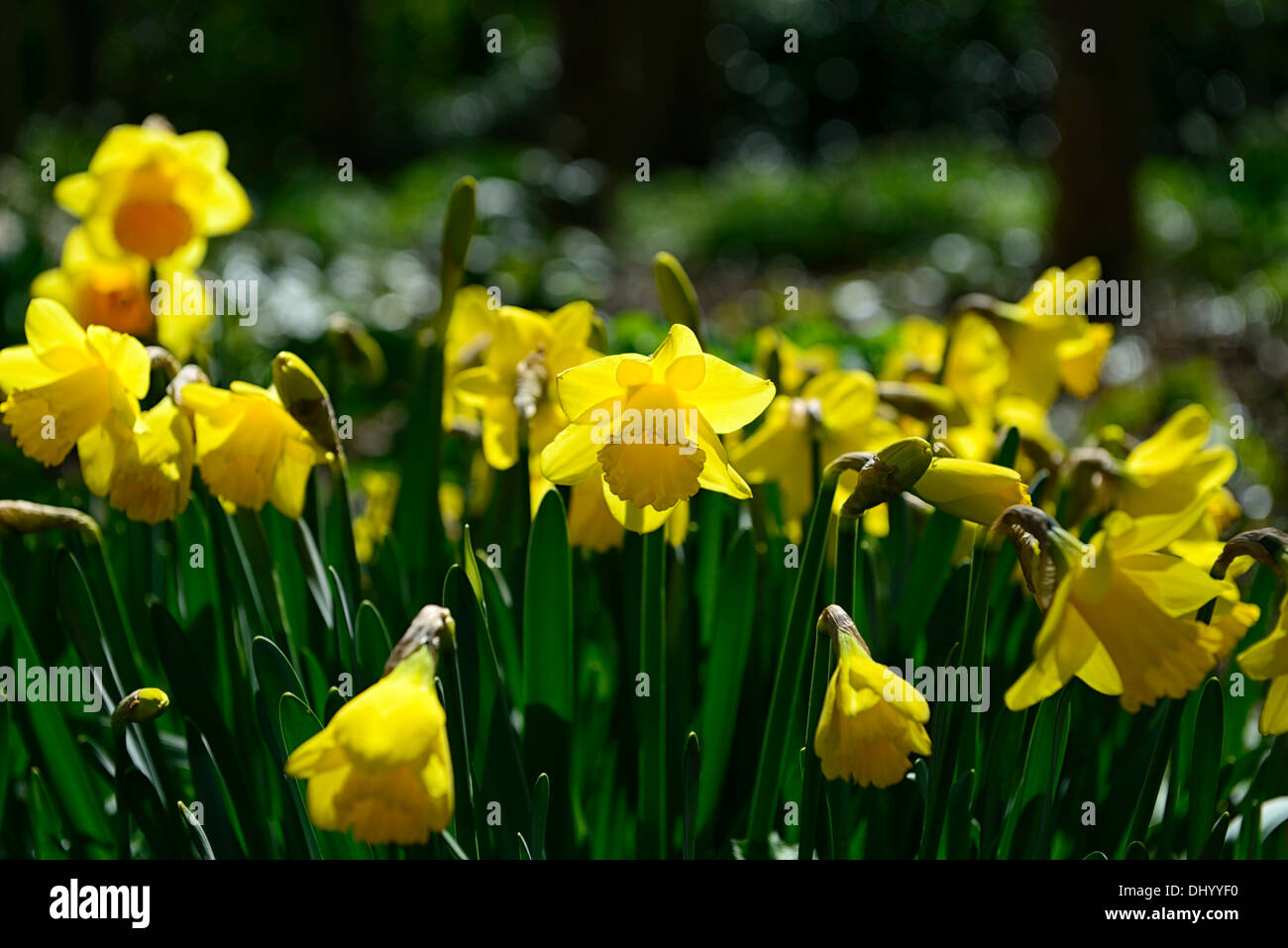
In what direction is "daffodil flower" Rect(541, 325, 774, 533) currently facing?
toward the camera

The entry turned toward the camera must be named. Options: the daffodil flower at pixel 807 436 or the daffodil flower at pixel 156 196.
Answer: the daffodil flower at pixel 156 196

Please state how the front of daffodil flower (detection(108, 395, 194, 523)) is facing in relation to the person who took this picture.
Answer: facing the viewer and to the left of the viewer

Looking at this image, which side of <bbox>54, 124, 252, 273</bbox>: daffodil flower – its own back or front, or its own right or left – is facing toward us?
front

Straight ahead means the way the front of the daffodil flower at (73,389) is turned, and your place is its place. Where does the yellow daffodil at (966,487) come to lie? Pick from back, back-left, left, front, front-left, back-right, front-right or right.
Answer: left

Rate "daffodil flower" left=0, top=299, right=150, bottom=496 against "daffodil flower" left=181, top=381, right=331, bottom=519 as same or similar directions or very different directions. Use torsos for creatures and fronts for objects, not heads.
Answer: same or similar directions

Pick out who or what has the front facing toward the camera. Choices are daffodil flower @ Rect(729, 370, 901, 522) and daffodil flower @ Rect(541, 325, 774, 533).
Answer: daffodil flower @ Rect(541, 325, 774, 533)
